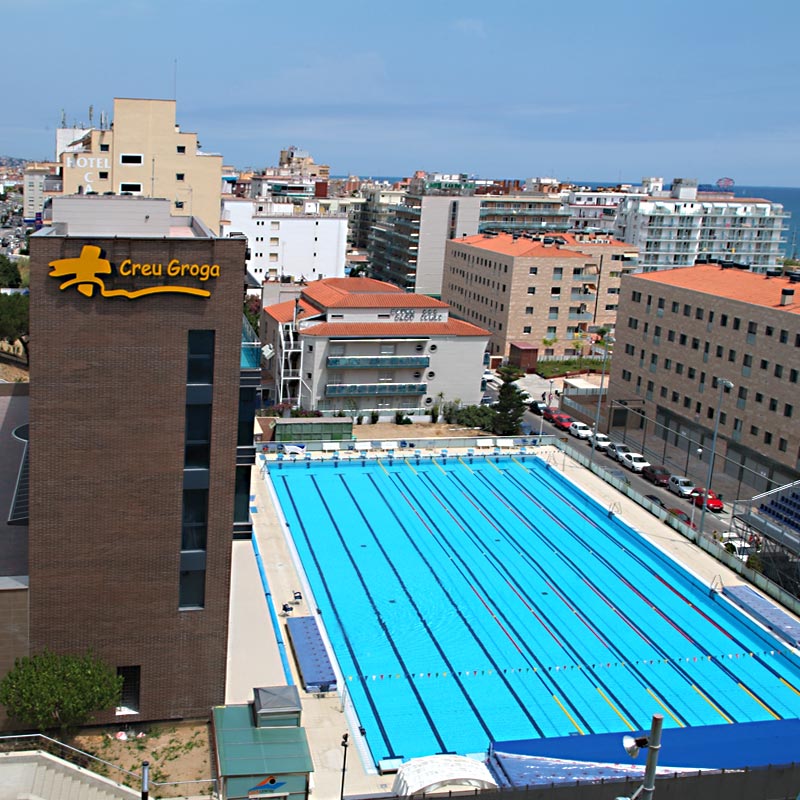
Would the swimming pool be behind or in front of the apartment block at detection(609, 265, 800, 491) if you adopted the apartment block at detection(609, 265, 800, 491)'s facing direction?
in front

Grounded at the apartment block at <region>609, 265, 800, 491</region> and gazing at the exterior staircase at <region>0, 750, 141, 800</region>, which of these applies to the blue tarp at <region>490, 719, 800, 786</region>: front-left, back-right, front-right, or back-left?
front-left

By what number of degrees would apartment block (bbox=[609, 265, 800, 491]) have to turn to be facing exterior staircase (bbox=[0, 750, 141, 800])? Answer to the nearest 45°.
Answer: approximately 45° to its left

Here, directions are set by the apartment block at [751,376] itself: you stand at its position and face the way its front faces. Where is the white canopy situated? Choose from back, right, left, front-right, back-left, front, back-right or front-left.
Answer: front-left

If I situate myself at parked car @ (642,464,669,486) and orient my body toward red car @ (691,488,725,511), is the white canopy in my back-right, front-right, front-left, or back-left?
front-right

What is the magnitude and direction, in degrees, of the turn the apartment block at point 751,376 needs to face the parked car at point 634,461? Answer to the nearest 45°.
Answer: approximately 45° to its right

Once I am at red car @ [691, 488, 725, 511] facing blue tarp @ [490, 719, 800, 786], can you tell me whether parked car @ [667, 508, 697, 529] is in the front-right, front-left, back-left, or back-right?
front-right

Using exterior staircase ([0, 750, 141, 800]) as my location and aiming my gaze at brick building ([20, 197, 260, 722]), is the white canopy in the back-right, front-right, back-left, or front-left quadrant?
front-right

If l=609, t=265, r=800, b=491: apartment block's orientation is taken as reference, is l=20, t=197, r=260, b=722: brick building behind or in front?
in front

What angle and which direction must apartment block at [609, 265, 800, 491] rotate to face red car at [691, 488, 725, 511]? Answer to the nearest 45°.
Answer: approximately 45° to its left

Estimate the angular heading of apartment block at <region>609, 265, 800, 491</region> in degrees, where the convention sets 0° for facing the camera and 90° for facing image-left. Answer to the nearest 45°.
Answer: approximately 45°

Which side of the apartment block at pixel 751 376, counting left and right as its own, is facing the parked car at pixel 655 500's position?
front

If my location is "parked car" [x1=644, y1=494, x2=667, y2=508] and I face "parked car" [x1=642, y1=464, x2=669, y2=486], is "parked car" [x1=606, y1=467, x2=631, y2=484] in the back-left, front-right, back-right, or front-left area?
front-left

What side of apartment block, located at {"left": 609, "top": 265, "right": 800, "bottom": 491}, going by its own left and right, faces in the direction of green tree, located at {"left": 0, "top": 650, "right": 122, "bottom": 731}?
front

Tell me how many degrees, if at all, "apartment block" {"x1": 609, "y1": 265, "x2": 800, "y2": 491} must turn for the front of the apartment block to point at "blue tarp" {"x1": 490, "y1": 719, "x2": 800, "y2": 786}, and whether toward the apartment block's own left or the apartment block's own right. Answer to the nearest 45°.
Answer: approximately 45° to the apartment block's own left
